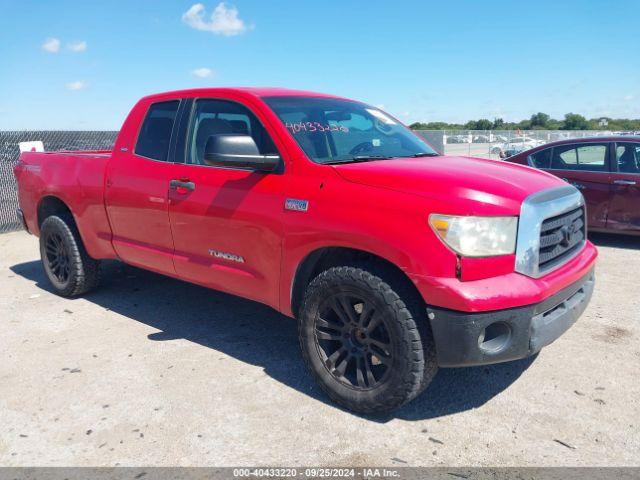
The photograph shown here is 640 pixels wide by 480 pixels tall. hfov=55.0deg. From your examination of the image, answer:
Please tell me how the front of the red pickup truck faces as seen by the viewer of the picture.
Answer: facing the viewer and to the right of the viewer

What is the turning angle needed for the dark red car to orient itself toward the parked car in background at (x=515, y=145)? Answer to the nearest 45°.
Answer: approximately 90° to its left

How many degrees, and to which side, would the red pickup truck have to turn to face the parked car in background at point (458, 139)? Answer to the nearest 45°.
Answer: approximately 135° to its left

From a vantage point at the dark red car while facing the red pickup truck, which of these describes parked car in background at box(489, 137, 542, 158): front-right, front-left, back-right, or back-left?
back-right

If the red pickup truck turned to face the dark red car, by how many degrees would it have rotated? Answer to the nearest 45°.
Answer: approximately 90° to its left

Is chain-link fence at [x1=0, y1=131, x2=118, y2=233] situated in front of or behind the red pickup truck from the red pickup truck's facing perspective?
behind

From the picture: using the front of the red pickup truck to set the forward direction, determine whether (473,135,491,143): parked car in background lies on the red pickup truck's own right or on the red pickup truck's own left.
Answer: on the red pickup truck's own left

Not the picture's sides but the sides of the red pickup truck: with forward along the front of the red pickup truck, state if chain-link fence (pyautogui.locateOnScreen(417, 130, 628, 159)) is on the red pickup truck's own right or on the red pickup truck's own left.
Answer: on the red pickup truck's own left

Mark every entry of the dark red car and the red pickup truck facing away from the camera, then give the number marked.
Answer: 0

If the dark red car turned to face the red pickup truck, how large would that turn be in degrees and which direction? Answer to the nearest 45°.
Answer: approximately 90° to its right

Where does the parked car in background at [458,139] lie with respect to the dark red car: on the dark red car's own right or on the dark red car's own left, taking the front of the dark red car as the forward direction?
on the dark red car's own left

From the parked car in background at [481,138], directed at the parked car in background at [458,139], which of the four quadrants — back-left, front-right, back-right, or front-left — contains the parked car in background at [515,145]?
back-left

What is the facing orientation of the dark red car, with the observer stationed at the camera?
facing to the right of the viewer
